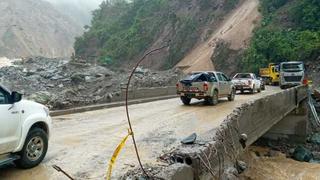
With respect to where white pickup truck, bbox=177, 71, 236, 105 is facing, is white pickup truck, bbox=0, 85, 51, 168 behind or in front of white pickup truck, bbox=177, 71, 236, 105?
behind

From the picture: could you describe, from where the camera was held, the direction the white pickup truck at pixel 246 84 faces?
facing away from the viewer and to the right of the viewer

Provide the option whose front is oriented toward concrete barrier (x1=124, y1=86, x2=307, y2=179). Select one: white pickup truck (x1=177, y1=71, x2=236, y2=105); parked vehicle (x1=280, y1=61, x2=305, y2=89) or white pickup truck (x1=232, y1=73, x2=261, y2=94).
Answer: the parked vehicle

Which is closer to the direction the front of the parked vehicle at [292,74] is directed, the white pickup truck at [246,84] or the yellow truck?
the white pickup truck

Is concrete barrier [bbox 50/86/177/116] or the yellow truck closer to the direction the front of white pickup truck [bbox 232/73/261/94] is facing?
the yellow truck

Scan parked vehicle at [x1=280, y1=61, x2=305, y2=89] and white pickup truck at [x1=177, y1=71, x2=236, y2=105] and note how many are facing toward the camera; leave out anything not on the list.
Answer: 1

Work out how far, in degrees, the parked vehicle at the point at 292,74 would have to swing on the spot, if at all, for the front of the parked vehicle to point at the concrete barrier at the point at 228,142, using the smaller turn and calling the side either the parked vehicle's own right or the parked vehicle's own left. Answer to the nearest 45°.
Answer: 0° — it already faces it

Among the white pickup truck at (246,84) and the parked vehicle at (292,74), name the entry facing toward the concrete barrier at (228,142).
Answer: the parked vehicle

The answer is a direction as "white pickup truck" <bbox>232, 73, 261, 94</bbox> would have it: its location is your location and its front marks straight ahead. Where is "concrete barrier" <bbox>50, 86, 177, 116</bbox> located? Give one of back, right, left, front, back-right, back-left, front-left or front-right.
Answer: back
